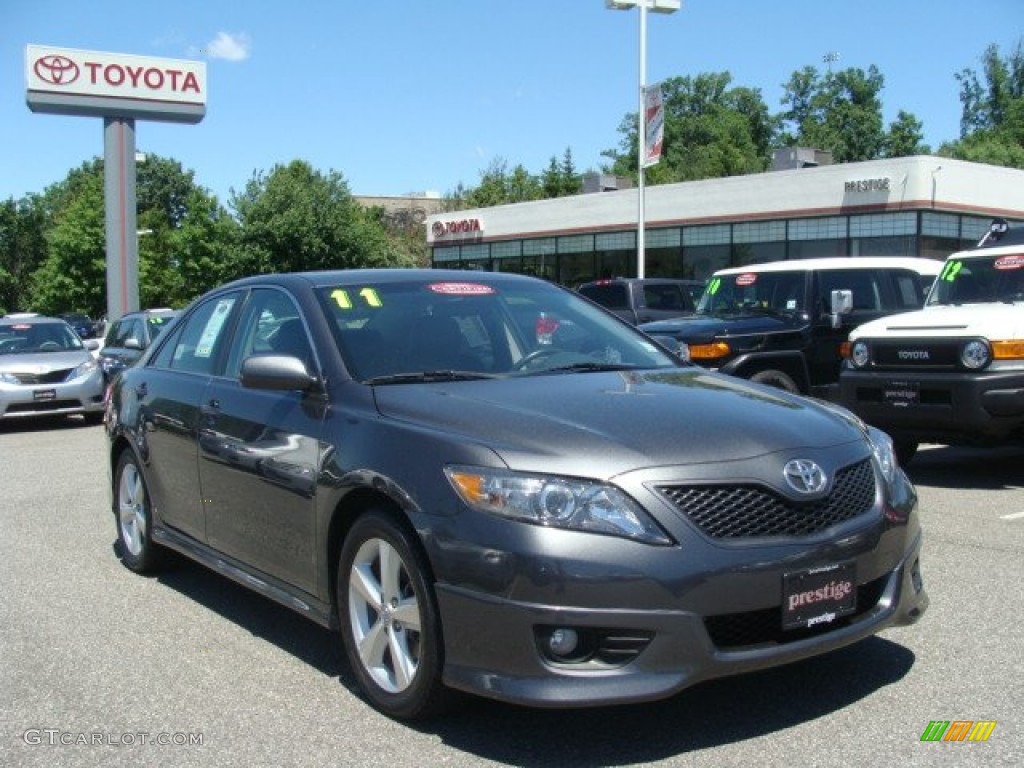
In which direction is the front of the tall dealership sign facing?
toward the camera

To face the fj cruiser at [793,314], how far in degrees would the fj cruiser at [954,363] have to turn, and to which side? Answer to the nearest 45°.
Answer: approximately 90° to its right

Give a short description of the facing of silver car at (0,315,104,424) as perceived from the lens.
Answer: facing the viewer

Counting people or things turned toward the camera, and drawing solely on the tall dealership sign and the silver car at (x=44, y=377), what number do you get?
2

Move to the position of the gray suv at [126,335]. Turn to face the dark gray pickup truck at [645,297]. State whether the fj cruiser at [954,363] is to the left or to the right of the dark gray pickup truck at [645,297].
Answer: right

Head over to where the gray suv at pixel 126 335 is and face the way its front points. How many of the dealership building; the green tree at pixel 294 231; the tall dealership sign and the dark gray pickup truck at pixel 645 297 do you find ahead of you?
0

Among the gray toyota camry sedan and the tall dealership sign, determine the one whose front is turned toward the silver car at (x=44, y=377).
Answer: the tall dealership sign

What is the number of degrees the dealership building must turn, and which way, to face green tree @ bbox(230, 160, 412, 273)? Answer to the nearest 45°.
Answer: approximately 90° to its right

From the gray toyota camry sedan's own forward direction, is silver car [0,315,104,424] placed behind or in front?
behind

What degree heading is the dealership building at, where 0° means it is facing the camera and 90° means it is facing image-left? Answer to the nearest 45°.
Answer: approximately 45°

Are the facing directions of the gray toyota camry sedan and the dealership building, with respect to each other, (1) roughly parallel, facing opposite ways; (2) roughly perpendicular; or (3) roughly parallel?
roughly perpendicular

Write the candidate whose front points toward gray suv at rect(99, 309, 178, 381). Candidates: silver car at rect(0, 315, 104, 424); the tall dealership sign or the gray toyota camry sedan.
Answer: the tall dealership sign

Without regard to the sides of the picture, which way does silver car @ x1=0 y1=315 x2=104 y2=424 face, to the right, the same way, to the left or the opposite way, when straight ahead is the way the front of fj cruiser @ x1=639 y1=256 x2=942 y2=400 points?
to the left

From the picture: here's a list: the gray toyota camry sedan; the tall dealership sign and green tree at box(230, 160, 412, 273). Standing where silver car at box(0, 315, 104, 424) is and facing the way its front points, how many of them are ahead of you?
1

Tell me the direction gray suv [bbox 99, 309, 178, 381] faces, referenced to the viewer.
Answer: facing the viewer and to the right of the viewer

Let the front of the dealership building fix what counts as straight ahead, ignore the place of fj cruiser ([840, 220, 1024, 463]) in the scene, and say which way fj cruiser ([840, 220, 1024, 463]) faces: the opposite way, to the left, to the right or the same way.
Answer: the same way

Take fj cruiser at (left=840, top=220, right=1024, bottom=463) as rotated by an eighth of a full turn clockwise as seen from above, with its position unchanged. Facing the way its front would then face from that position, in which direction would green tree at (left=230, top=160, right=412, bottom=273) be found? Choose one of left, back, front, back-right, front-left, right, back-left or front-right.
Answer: front-right

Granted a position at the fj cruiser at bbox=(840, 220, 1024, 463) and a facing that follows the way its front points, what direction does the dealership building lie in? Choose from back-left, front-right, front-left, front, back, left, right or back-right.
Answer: back-right

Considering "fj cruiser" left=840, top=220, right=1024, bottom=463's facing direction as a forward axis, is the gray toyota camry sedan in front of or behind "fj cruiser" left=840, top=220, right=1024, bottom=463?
in front
